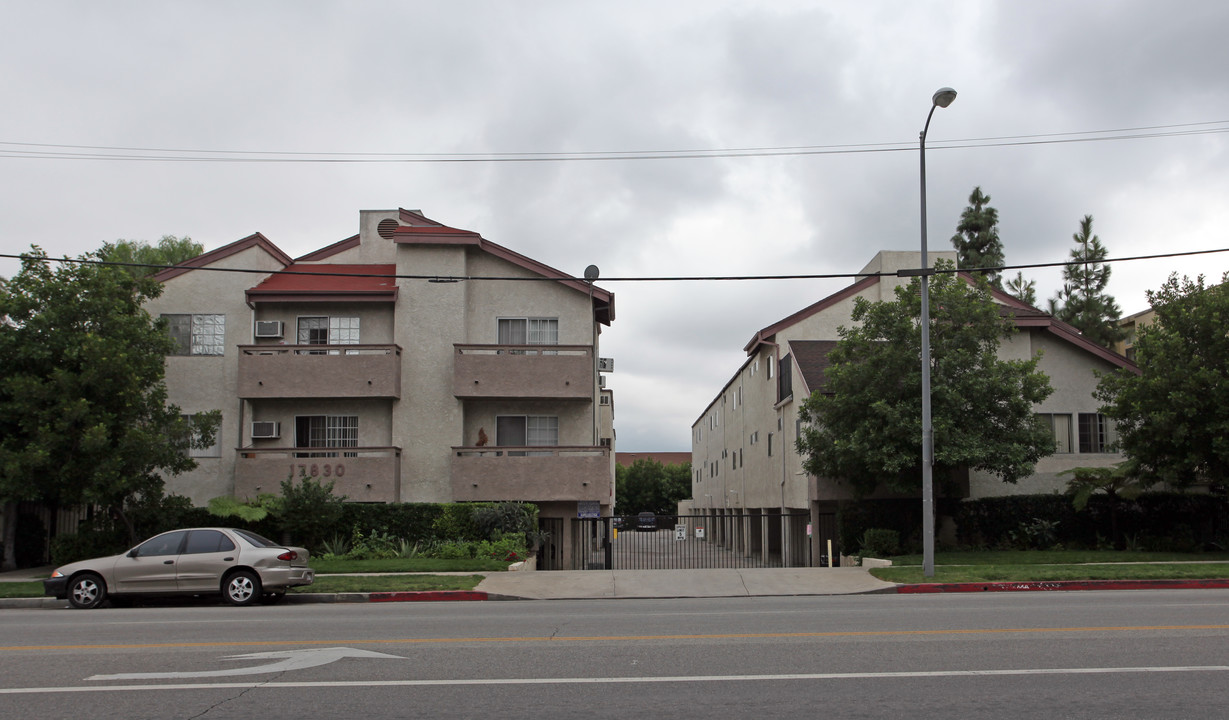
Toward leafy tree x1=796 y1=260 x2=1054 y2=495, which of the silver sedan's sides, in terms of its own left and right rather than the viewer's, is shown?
back

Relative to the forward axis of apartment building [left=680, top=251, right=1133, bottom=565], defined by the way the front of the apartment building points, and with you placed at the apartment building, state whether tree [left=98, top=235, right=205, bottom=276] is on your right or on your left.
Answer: on your right

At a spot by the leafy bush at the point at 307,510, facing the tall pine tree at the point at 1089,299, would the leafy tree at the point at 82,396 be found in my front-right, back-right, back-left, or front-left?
back-left

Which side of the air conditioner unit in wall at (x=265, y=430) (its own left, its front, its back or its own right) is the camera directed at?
front

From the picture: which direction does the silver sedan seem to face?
to the viewer's left

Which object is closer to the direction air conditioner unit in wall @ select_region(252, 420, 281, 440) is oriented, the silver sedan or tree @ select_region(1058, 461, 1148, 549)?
the silver sedan

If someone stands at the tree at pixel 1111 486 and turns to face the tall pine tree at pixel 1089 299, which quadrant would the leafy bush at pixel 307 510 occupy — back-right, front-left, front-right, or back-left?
back-left

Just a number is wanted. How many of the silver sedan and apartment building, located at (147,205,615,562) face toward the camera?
1

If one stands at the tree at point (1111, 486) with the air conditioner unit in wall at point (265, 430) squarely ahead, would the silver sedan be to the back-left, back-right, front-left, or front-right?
front-left

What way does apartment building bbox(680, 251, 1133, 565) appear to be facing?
toward the camera

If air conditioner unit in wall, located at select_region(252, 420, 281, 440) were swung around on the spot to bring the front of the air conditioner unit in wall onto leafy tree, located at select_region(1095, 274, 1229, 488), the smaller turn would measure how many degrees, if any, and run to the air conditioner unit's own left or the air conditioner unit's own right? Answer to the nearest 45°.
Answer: approximately 45° to the air conditioner unit's own left

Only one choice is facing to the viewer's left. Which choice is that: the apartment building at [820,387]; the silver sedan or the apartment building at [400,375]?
the silver sedan
